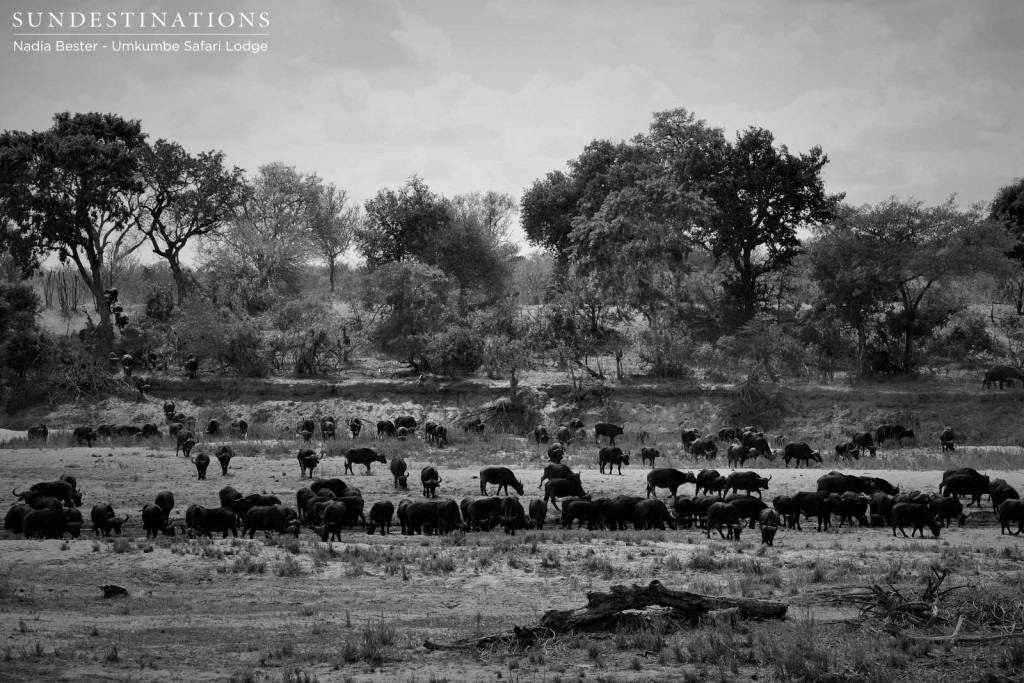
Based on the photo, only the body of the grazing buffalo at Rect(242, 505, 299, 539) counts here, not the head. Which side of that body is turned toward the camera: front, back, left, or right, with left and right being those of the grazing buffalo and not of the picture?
right

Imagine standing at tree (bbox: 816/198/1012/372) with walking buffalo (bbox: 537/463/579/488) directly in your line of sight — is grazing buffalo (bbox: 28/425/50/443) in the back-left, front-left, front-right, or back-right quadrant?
front-right

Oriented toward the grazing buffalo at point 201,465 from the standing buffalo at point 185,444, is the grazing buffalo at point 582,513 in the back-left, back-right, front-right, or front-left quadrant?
front-left

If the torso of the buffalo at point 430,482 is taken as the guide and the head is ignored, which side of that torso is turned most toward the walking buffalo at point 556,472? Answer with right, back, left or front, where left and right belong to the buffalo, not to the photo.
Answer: left

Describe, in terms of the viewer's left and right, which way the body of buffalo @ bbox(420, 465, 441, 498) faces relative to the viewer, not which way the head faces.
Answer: facing the viewer

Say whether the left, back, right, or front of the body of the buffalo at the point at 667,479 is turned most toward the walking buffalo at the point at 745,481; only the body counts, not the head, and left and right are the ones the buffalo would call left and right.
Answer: front

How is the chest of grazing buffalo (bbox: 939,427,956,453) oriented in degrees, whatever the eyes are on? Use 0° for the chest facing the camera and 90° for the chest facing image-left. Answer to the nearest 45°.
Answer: approximately 0°

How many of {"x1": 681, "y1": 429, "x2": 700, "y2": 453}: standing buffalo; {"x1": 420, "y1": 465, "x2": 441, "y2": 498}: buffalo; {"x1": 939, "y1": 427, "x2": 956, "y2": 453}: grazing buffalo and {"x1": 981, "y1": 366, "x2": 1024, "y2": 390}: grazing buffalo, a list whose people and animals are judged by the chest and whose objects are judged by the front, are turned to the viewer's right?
0
